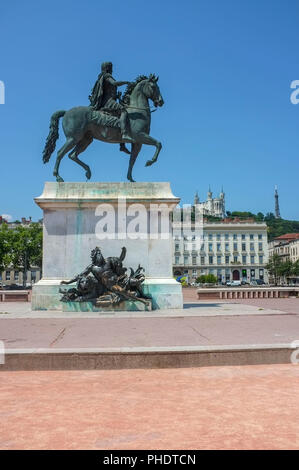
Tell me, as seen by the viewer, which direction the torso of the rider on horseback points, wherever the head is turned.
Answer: to the viewer's right

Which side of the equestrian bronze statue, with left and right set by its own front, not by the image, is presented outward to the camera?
right
